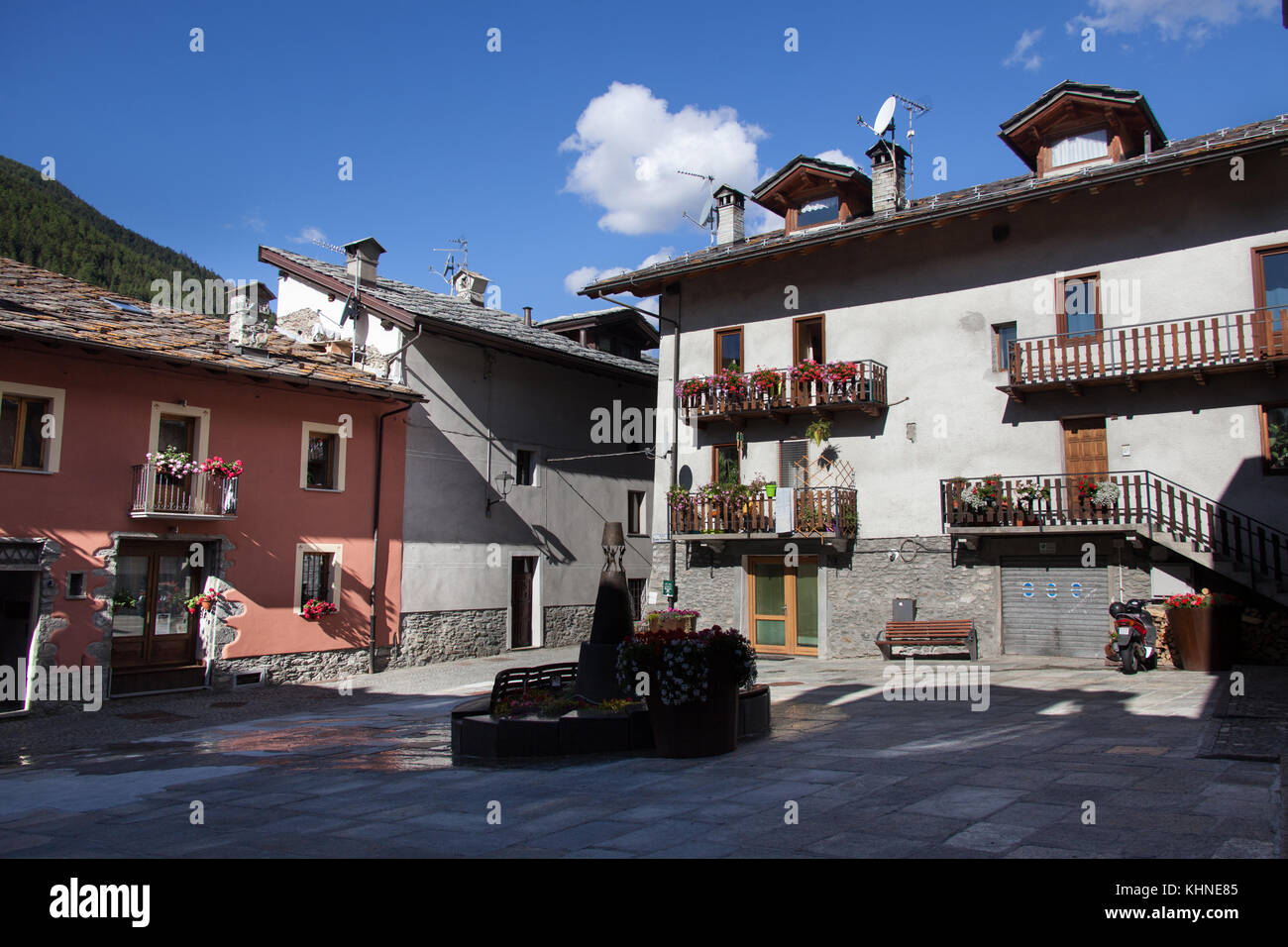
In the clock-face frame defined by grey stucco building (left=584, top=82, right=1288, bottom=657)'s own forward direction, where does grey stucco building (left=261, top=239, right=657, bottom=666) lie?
grey stucco building (left=261, top=239, right=657, bottom=666) is roughly at 2 o'clock from grey stucco building (left=584, top=82, right=1288, bottom=657).

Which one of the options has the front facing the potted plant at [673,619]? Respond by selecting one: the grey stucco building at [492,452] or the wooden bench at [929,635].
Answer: the grey stucco building

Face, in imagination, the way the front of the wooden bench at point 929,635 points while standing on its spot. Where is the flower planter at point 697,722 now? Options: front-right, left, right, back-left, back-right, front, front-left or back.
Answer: front

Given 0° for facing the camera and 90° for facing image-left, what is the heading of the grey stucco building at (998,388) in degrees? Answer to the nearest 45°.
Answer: approximately 45°

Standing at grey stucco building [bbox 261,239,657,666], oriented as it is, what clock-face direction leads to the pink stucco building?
The pink stucco building is roughly at 3 o'clock from the grey stucco building.

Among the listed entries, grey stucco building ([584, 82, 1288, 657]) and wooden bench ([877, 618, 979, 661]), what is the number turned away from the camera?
0

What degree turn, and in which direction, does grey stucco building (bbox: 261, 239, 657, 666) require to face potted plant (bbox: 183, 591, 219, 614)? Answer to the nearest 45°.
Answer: approximately 90° to its right

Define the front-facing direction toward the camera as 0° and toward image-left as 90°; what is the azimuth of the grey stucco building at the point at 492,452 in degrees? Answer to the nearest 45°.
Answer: approximately 315°

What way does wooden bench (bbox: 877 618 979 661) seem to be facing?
toward the camera
